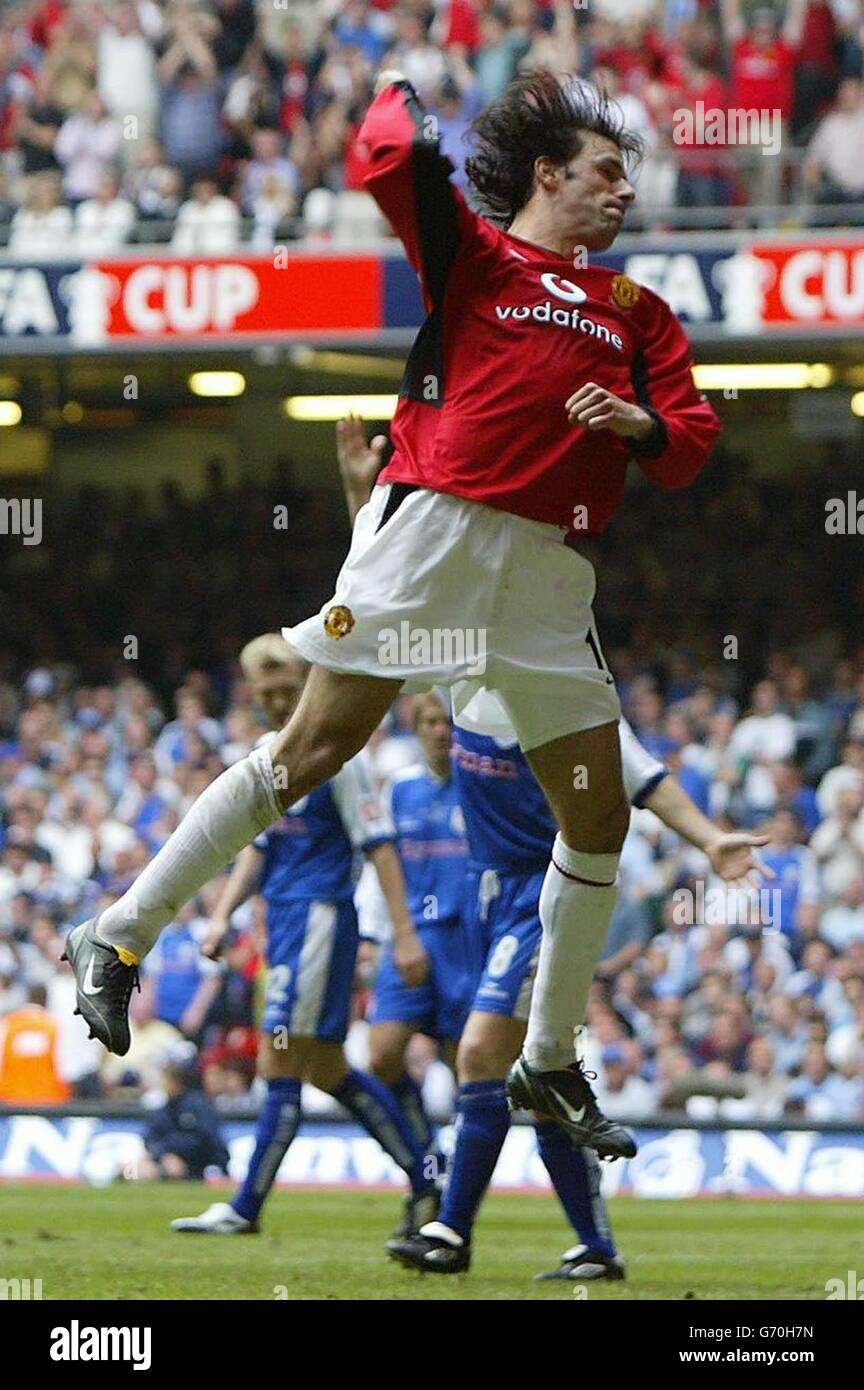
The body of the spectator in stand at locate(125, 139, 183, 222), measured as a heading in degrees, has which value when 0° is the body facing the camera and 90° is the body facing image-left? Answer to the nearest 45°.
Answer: approximately 0°

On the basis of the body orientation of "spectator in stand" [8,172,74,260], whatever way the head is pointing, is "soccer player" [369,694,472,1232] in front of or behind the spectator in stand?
in front

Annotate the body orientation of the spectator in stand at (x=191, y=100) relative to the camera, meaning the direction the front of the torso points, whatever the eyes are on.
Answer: toward the camera

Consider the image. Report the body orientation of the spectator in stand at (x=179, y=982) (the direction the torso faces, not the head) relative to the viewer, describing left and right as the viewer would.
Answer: facing the viewer

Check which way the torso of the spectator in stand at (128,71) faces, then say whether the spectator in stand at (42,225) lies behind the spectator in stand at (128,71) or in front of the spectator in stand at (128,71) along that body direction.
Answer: in front

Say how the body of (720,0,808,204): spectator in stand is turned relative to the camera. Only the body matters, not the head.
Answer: toward the camera
